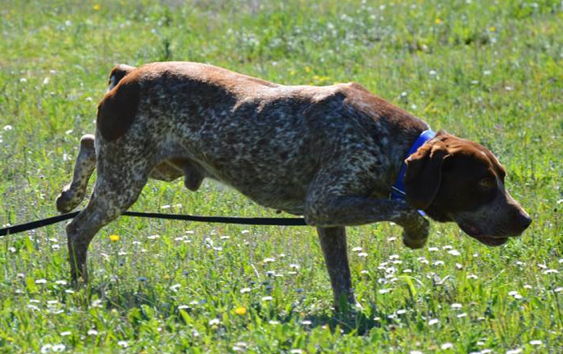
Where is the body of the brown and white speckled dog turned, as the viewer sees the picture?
to the viewer's right

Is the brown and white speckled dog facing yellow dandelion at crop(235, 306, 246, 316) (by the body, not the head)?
no
